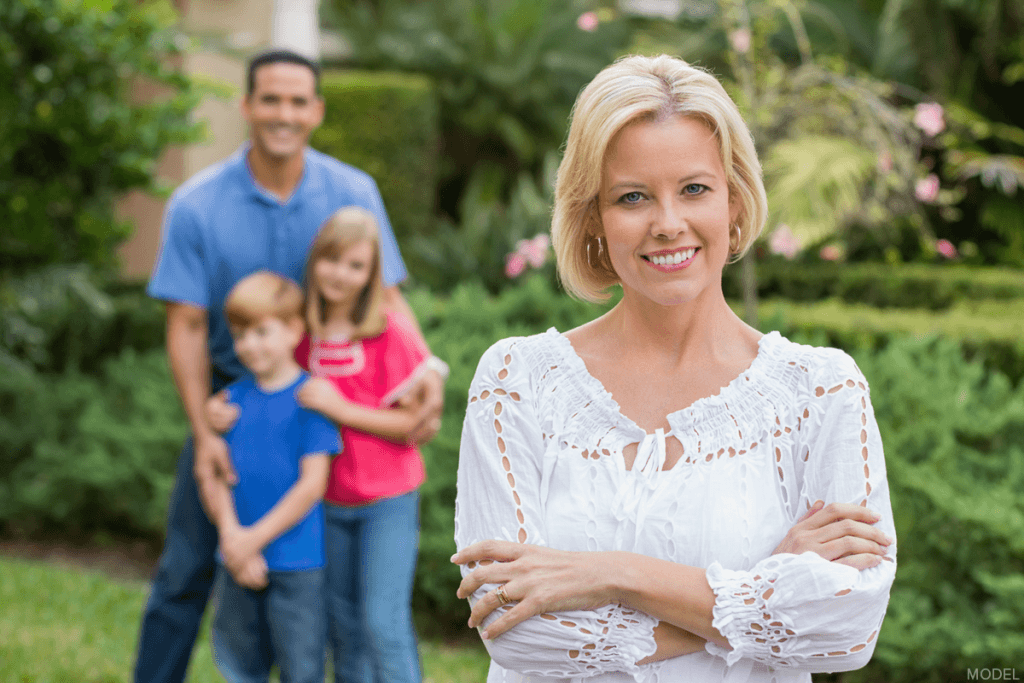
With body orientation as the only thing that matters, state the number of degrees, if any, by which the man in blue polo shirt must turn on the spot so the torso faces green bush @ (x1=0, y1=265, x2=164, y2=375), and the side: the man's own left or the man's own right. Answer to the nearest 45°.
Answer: approximately 180°

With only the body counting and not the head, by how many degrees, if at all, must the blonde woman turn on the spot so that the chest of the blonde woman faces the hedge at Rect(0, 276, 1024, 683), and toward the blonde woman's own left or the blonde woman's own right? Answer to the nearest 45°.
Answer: approximately 180°

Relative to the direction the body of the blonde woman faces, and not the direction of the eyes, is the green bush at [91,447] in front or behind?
behind

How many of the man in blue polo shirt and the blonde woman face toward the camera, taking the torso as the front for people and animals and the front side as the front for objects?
2

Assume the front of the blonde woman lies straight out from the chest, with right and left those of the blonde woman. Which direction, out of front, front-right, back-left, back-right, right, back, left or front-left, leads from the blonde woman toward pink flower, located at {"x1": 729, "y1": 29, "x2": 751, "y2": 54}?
back

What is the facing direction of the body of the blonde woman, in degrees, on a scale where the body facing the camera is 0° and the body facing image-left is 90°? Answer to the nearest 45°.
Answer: approximately 0°
